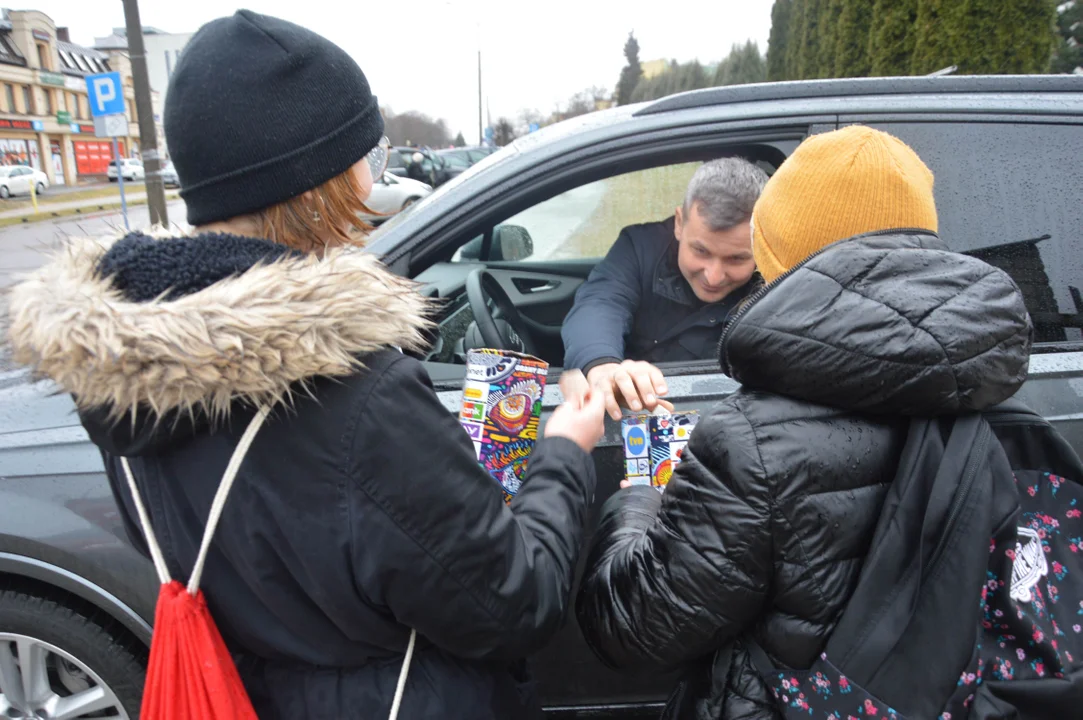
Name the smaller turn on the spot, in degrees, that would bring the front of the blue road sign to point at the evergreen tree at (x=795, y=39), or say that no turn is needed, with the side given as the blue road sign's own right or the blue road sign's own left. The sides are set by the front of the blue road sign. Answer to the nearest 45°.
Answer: approximately 90° to the blue road sign's own left

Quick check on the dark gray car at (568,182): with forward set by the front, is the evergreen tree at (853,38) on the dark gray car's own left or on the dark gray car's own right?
on the dark gray car's own right

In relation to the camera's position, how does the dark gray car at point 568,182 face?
facing to the left of the viewer

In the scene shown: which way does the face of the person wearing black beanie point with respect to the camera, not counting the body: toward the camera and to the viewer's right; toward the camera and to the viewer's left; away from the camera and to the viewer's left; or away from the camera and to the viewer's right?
away from the camera and to the viewer's right

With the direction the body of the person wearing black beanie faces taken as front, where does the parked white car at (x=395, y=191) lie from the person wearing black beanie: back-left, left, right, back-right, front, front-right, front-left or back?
front-left

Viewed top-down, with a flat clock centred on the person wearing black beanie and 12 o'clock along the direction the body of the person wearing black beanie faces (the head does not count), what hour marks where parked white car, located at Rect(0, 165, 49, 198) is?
The parked white car is roughly at 10 o'clock from the person wearing black beanie.

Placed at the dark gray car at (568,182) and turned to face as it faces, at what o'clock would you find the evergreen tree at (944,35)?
The evergreen tree is roughly at 4 o'clock from the dark gray car.

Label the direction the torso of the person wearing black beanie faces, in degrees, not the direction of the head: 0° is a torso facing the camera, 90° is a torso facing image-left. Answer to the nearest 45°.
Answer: approximately 225°

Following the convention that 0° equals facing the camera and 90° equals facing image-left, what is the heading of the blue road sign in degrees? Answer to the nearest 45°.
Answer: approximately 0°

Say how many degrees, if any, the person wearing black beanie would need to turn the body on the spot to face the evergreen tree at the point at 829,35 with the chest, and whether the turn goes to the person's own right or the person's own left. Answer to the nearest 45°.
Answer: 0° — they already face it
